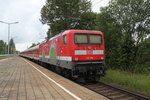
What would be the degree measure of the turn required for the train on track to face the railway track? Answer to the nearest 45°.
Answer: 0° — it already faces it

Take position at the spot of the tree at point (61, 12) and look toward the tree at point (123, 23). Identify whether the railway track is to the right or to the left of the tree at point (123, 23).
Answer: right

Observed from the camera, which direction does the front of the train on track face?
facing the viewer and to the right of the viewer

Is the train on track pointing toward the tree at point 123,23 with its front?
no

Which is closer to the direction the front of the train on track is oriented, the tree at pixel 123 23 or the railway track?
the railway track

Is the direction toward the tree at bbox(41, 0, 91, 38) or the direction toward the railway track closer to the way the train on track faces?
the railway track

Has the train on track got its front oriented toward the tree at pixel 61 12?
no
